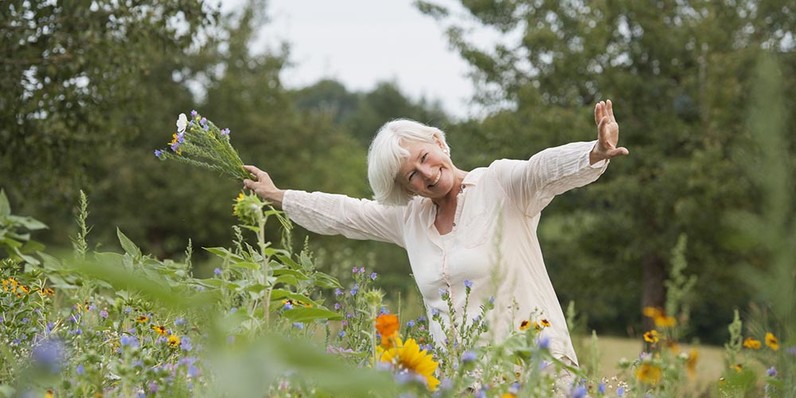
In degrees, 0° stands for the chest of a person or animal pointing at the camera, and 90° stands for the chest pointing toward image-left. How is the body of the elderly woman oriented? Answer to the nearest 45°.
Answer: approximately 45°

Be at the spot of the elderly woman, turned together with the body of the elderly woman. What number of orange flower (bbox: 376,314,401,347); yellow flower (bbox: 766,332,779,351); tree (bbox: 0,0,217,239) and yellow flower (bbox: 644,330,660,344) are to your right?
1

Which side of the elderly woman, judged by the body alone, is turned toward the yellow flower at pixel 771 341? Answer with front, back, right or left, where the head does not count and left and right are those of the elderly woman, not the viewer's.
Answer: left

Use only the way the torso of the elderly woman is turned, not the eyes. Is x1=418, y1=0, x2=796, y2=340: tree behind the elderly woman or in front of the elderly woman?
behind

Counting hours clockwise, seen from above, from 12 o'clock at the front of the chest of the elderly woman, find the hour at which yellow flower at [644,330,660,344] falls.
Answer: The yellow flower is roughly at 9 o'clock from the elderly woman.

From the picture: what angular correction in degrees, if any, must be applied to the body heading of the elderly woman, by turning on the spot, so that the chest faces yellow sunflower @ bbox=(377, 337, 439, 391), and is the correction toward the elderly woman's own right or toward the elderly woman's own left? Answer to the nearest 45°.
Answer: approximately 45° to the elderly woman's own left

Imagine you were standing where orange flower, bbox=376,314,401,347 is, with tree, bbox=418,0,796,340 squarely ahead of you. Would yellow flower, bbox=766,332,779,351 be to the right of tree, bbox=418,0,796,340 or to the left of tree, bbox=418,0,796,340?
right

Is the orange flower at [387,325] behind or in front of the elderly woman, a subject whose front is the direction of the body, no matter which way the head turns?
in front

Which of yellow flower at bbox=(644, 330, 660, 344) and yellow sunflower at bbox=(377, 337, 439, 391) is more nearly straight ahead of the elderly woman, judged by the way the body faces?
the yellow sunflower
